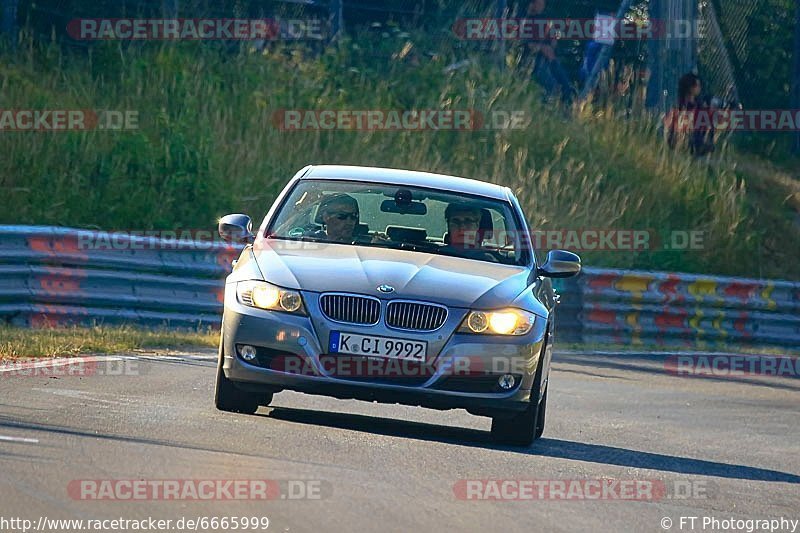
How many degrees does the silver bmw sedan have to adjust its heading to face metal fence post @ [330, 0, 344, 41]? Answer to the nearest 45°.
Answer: approximately 180°

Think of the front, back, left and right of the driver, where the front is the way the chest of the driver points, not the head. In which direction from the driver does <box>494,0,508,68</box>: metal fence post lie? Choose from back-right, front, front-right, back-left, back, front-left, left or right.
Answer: back

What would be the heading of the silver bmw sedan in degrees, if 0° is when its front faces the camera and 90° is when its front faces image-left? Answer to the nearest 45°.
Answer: approximately 0°

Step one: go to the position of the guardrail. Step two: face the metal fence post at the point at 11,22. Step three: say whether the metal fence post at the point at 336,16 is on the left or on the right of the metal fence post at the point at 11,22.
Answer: right

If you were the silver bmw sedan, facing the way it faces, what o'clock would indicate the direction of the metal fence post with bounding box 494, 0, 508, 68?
The metal fence post is roughly at 6 o'clock from the silver bmw sedan.

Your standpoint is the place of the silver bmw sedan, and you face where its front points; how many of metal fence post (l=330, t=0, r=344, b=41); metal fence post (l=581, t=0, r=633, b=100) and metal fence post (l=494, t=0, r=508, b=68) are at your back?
3

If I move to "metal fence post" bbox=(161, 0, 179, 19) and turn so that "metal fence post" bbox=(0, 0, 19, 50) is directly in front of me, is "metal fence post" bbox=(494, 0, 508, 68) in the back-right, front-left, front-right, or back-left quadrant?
back-left

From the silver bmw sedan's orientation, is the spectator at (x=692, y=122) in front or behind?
behind
